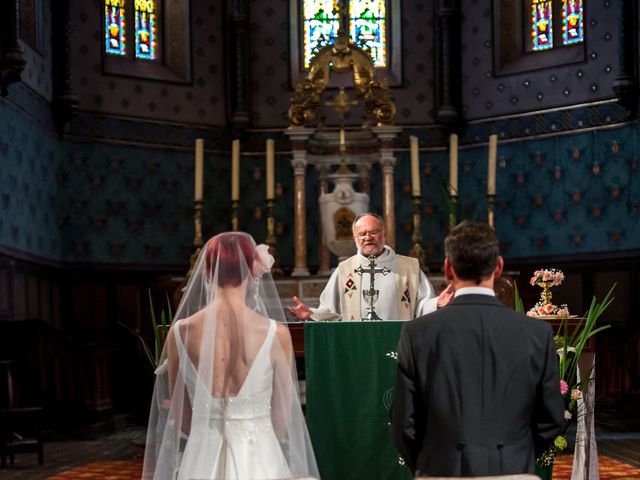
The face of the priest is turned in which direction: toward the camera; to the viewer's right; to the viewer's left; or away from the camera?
toward the camera

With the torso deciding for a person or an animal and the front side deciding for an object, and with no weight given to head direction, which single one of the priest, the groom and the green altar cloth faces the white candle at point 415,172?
the groom

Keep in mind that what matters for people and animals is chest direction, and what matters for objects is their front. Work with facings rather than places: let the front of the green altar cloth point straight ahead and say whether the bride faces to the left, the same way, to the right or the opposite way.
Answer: the opposite way

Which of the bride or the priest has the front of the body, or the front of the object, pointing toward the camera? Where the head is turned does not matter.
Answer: the priest

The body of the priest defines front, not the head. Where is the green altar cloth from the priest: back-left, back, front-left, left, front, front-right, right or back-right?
front

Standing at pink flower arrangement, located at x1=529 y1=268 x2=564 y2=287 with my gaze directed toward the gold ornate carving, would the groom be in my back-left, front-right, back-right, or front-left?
back-left

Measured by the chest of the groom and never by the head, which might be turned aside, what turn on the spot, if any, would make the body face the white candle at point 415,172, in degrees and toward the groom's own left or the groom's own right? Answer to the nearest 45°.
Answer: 0° — they already face it

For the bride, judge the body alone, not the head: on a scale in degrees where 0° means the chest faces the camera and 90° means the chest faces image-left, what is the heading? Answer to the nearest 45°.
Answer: approximately 180°

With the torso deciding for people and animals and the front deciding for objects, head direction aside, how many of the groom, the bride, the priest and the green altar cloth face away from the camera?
2

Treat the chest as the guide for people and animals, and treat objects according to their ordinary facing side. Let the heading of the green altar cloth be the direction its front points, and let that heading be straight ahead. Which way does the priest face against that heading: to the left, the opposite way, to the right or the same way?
the same way

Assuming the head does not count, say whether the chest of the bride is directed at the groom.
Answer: no

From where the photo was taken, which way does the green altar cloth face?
toward the camera

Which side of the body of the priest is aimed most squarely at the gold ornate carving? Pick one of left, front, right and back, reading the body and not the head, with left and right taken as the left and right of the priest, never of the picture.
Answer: back

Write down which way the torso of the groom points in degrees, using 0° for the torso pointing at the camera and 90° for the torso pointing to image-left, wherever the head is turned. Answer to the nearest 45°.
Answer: approximately 180°

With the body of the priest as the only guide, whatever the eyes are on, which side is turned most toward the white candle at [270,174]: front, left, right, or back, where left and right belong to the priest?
back

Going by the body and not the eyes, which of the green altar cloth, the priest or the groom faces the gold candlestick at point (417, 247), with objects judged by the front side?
the groom

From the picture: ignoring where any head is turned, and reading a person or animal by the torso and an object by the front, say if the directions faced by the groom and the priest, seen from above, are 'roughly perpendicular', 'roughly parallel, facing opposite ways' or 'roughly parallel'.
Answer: roughly parallel, facing opposite ways

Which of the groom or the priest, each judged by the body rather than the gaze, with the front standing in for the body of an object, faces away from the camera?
the groom

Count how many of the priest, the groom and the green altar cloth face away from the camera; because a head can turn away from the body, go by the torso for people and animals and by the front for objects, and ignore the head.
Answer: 1
